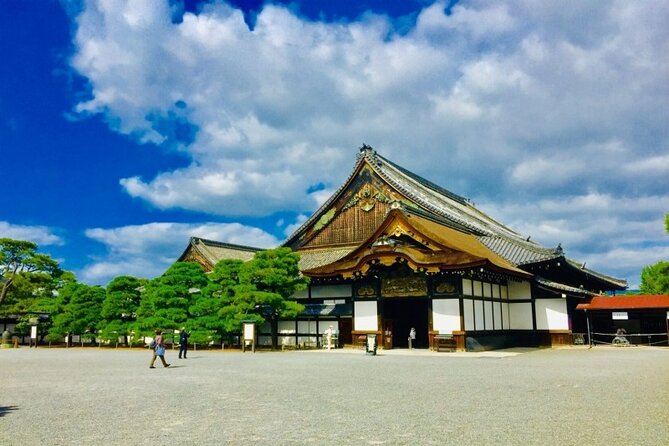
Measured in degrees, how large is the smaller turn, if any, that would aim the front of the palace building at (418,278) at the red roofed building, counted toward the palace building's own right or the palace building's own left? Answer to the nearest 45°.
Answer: approximately 135° to the palace building's own left

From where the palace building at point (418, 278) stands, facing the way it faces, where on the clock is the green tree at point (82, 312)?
The green tree is roughly at 2 o'clock from the palace building.

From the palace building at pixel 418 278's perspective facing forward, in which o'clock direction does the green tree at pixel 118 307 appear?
The green tree is roughly at 2 o'clock from the palace building.

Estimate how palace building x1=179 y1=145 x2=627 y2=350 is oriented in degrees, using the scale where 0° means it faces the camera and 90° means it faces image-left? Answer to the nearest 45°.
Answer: approximately 45°
